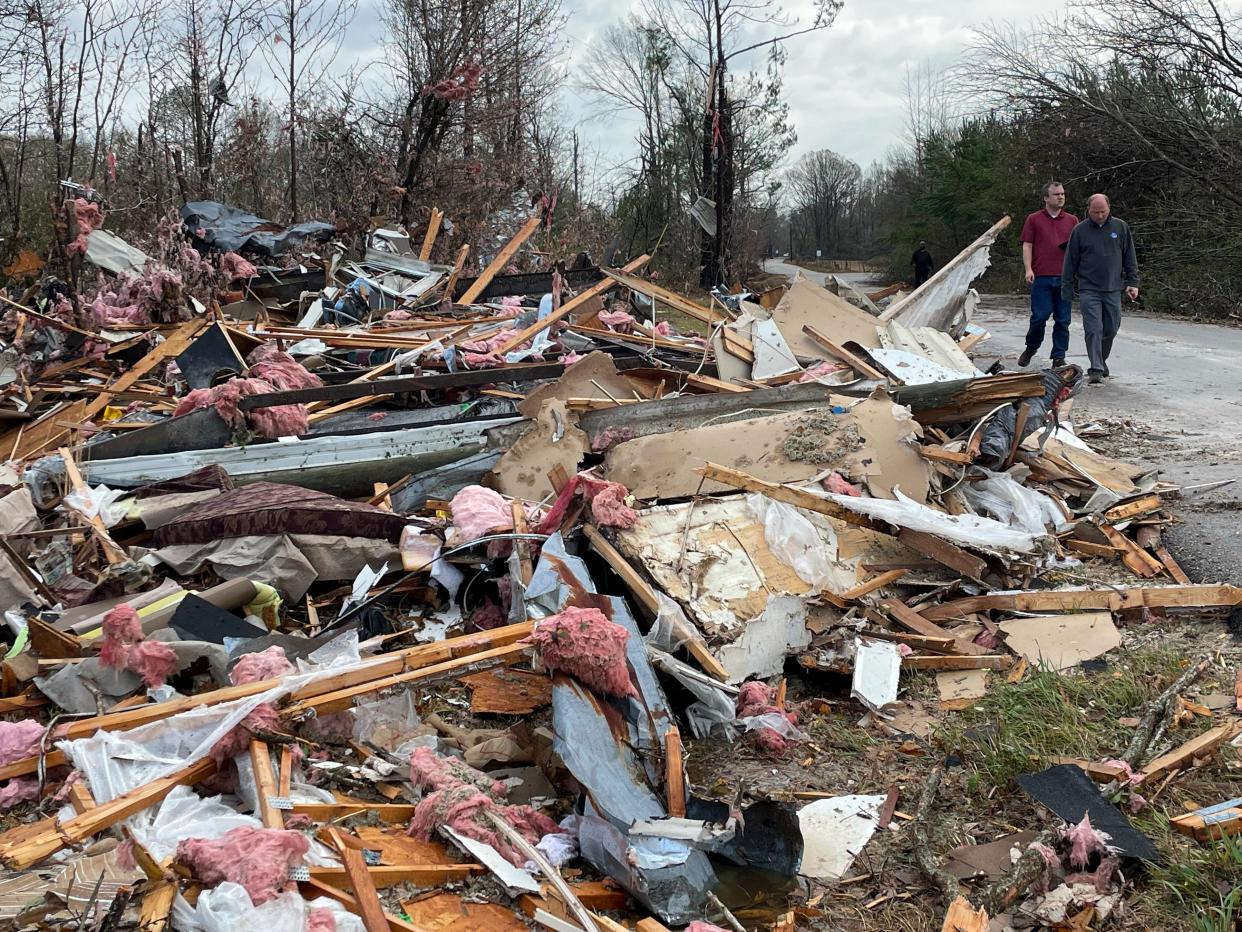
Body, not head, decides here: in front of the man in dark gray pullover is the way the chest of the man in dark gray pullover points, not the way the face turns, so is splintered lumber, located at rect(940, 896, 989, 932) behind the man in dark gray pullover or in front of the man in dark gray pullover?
in front

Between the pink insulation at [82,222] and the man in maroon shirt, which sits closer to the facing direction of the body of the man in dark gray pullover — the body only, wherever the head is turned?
the pink insulation

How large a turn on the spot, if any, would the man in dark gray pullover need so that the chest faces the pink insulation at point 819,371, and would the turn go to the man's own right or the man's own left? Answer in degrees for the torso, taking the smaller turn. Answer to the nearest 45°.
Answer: approximately 45° to the man's own right

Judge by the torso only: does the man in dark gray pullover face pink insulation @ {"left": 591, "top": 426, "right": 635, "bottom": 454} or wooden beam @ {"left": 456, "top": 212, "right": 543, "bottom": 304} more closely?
the pink insulation

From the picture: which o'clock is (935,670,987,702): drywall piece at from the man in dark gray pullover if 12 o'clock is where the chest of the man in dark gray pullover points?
The drywall piece is roughly at 12 o'clock from the man in dark gray pullover.

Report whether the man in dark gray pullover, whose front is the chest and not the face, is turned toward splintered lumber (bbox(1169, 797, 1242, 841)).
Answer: yes

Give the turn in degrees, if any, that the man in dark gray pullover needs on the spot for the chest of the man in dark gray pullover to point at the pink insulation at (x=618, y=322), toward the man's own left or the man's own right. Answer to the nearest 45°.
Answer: approximately 90° to the man's own right

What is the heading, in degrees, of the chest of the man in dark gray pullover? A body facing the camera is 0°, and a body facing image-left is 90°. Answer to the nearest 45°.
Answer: approximately 0°

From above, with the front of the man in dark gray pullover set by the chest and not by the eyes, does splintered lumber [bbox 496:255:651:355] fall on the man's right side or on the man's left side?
on the man's right side

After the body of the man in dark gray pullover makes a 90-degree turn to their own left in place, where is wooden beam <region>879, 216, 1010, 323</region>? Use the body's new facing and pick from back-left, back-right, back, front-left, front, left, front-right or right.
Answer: back

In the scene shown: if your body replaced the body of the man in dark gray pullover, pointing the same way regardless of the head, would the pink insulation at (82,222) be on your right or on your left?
on your right

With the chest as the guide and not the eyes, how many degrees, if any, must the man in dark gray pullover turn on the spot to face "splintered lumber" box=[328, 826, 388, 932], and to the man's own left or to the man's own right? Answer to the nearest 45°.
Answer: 0° — they already face it
